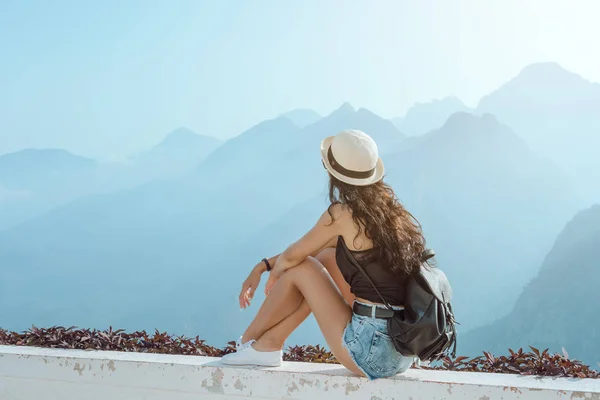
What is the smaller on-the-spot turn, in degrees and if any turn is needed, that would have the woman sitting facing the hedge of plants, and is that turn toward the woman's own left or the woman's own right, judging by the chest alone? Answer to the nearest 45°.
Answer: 0° — they already face it

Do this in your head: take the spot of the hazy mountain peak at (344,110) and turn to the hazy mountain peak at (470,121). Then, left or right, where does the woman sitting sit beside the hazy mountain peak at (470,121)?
right

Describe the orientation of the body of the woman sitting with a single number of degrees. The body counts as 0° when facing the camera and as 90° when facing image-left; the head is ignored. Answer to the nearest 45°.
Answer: approximately 135°

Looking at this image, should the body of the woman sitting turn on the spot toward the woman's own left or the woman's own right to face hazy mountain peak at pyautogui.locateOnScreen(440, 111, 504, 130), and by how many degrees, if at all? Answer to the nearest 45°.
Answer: approximately 45° to the woman's own right

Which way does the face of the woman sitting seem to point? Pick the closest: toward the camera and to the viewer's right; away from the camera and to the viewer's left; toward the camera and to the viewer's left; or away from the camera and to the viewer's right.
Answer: away from the camera and to the viewer's left

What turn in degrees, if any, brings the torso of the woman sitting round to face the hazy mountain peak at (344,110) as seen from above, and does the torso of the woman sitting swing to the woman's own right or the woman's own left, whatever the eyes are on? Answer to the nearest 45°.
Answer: approximately 45° to the woman's own right

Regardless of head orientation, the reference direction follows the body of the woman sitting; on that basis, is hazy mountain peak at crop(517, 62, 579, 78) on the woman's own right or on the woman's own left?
on the woman's own right
